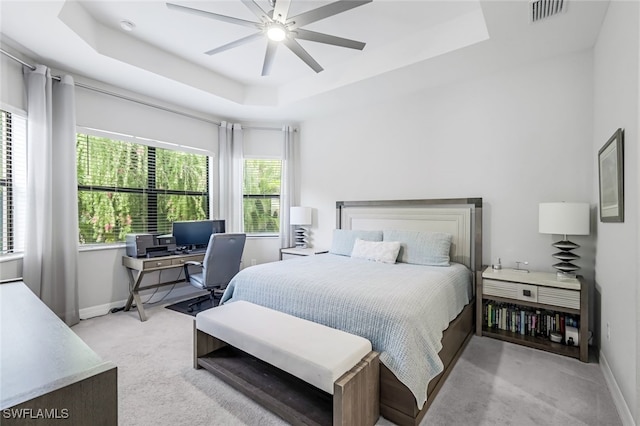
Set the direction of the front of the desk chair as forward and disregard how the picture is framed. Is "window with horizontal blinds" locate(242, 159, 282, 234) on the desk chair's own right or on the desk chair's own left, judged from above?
on the desk chair's own right

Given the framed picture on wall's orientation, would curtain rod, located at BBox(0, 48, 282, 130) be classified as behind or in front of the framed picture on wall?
in front

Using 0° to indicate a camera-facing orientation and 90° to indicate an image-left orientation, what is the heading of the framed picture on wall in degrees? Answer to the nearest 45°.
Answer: approximately 90°

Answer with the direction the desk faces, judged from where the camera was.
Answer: facing the viewer and to the right of the viewer

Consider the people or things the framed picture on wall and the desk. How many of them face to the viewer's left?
1

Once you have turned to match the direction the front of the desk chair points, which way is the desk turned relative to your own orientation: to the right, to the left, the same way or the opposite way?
the opposite way

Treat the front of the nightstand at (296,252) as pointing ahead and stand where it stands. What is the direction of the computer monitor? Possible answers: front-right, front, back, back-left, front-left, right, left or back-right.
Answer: front-right

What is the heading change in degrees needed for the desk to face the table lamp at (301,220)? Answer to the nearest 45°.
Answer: approximately 45° to its left

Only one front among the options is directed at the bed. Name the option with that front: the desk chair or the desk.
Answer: the desk

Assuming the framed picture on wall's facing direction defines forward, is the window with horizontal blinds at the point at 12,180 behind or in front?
in front

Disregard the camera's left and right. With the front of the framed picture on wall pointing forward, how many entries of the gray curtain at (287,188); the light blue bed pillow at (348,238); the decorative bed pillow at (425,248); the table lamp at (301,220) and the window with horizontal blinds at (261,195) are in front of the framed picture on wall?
5

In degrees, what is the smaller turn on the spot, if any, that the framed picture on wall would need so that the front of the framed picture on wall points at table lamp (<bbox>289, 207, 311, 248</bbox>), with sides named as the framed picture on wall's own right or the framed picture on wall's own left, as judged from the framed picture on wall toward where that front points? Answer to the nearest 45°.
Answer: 0° — it already faces it

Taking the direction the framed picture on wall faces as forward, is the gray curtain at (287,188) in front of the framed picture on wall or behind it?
in front

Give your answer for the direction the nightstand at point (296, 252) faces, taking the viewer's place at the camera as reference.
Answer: facing the viewer and to the left of the viewer

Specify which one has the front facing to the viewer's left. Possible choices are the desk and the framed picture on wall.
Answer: the framed picture on wall
